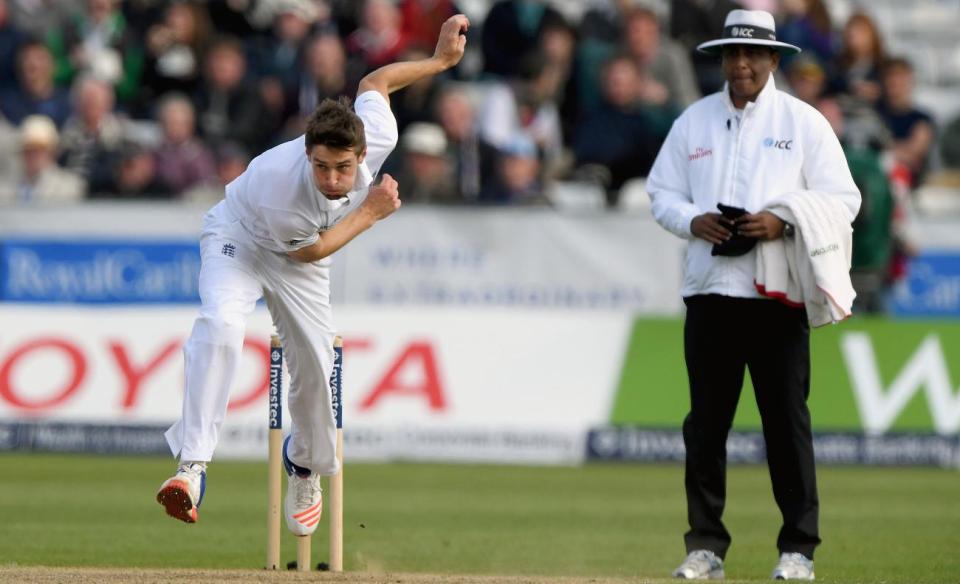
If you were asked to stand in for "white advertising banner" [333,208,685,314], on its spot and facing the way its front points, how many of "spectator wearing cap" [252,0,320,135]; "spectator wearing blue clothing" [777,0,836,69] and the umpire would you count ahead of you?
1

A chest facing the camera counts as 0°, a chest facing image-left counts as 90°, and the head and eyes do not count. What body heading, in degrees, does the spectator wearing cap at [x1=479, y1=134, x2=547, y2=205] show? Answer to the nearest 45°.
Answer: approximately 0°

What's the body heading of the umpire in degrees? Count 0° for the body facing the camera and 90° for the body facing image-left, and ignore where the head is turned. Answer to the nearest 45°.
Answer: approximately 0°

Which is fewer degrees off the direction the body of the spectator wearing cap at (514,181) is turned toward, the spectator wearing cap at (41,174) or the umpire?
the umpire

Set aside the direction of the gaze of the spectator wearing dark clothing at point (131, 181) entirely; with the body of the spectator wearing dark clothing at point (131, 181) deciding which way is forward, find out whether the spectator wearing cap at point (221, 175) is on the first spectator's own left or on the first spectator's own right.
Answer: on the first spectator's own left

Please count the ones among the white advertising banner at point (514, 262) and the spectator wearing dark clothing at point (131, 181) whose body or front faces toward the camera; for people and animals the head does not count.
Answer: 2
